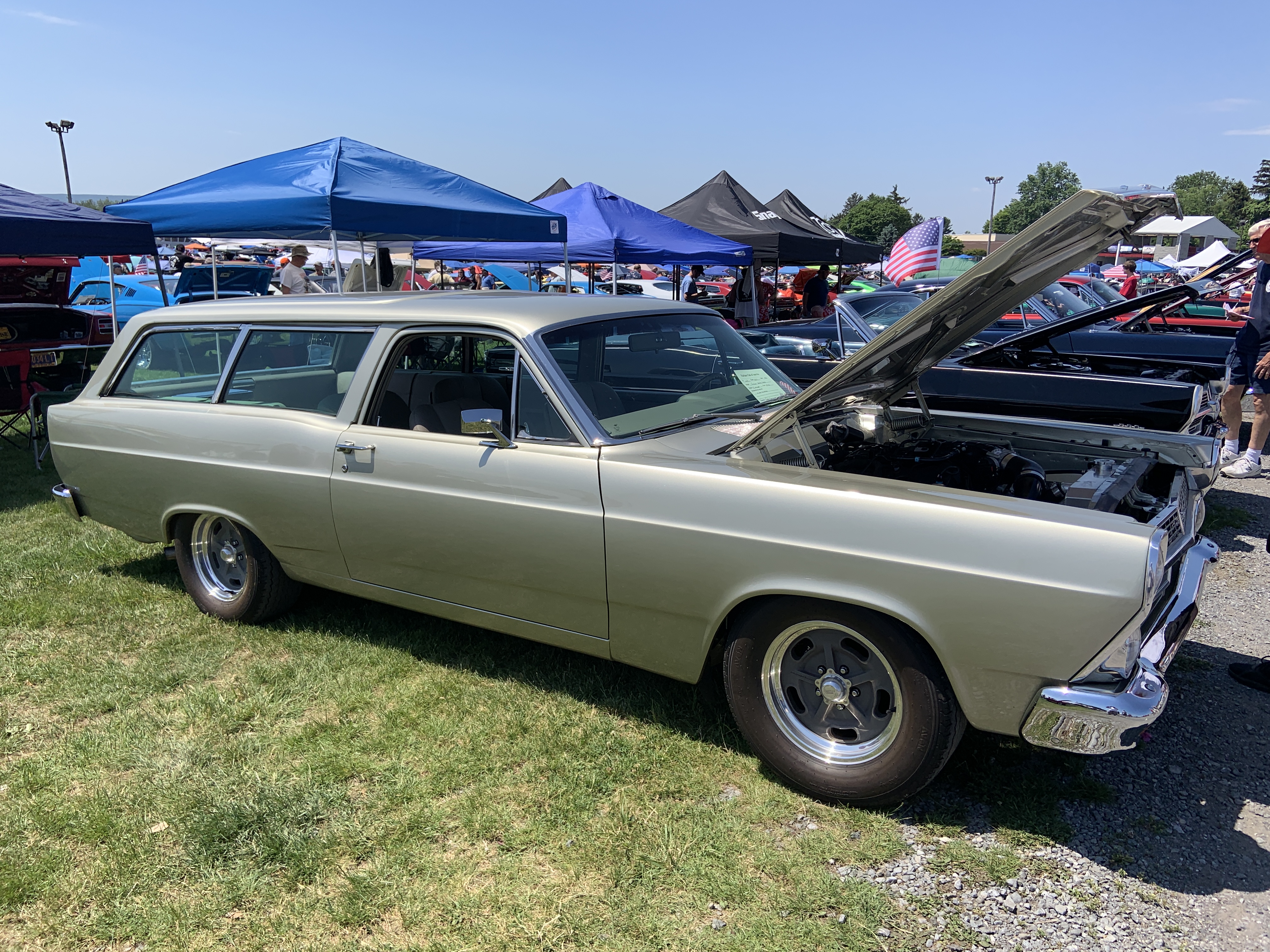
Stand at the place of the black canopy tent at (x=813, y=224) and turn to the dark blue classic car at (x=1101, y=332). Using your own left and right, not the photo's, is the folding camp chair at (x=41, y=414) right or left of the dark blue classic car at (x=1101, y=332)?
right

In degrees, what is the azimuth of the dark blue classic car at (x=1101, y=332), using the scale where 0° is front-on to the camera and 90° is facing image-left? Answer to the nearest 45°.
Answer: approximately 270°

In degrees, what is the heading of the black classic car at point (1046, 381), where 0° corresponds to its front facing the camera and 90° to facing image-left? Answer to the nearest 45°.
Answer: approximately 270°

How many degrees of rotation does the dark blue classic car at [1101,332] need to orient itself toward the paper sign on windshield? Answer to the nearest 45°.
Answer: approximately 90° to its right

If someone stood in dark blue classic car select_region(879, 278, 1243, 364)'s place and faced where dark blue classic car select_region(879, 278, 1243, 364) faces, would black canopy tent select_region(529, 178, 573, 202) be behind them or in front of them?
behind

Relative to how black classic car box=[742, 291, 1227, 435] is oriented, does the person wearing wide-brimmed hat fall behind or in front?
behind

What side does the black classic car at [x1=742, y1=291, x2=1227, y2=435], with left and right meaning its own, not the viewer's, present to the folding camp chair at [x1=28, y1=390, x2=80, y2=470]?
back

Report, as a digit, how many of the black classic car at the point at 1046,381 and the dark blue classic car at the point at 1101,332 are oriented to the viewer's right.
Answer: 2
